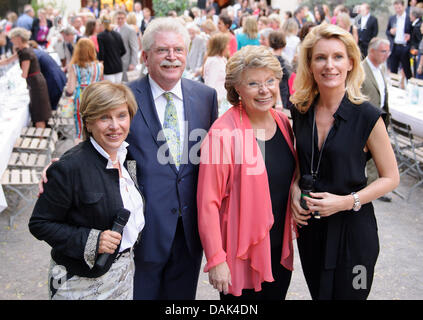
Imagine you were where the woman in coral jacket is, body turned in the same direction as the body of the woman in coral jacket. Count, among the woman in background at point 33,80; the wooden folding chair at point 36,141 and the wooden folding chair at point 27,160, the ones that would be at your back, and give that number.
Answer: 3

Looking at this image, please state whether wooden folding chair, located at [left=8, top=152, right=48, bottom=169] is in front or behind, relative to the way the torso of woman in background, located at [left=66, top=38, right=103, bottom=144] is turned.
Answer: behind

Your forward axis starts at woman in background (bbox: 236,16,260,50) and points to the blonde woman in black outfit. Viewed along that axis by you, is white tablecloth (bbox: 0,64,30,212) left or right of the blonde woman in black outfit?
right

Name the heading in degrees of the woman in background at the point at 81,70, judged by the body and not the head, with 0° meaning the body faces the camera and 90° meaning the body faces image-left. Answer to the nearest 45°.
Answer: approximately 180°

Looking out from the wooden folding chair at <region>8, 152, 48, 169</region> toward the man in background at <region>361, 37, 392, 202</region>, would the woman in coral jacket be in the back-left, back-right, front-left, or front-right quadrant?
front-right

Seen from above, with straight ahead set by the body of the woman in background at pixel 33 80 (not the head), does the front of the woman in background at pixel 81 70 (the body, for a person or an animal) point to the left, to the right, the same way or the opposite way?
to the right

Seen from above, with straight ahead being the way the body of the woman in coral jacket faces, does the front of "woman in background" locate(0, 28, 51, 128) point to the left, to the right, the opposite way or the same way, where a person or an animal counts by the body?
to the right

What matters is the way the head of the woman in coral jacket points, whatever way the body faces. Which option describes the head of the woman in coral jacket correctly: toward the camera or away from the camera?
toward the camera

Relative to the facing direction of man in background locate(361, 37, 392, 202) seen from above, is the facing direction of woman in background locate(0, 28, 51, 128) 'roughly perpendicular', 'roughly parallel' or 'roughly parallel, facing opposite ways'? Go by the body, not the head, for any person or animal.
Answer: roughly perpendicular

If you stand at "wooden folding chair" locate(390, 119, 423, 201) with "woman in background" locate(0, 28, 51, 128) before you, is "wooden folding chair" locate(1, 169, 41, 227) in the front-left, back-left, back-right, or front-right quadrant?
front-left

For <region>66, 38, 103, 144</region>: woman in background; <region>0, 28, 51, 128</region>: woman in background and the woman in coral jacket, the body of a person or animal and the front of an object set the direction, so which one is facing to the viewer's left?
<region>0, 28, 51, 128</region>: woman in background

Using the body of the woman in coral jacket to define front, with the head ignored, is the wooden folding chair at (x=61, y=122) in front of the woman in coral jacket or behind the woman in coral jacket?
behind
